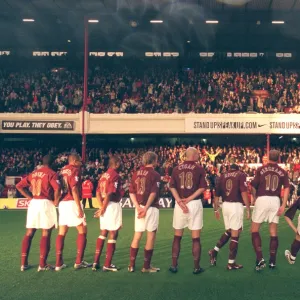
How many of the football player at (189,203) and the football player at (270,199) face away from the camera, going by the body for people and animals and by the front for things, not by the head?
2

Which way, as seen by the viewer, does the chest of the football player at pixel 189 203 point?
away from the camera

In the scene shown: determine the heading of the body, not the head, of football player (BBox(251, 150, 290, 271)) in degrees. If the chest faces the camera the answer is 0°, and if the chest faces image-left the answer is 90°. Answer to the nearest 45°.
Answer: approximately 180°

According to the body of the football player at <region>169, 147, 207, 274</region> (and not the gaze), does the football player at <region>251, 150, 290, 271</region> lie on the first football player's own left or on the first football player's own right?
on the first football player's own right

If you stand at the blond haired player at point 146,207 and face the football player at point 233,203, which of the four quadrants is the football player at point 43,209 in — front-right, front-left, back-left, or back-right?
back-left

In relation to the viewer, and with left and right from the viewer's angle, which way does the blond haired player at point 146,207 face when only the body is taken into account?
facing away from the viewer and to the right of the viewer

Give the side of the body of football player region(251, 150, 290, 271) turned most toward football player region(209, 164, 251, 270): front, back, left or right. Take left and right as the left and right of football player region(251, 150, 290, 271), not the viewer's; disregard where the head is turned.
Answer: left

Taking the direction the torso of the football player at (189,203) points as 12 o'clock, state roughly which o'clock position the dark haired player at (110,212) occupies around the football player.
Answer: The dark haired player is roughly at 9 o'clock from the football player.

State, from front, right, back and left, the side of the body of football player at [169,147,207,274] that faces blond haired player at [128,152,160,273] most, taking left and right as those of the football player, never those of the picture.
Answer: left

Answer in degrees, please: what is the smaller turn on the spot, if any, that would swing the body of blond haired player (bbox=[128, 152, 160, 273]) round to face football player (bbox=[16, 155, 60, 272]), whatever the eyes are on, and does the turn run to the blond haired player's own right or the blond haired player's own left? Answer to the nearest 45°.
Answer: approximately 135° to the blond haired player's own left
